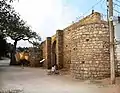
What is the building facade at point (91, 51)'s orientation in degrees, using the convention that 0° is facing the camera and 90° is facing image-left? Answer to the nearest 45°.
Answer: approximately 45°
